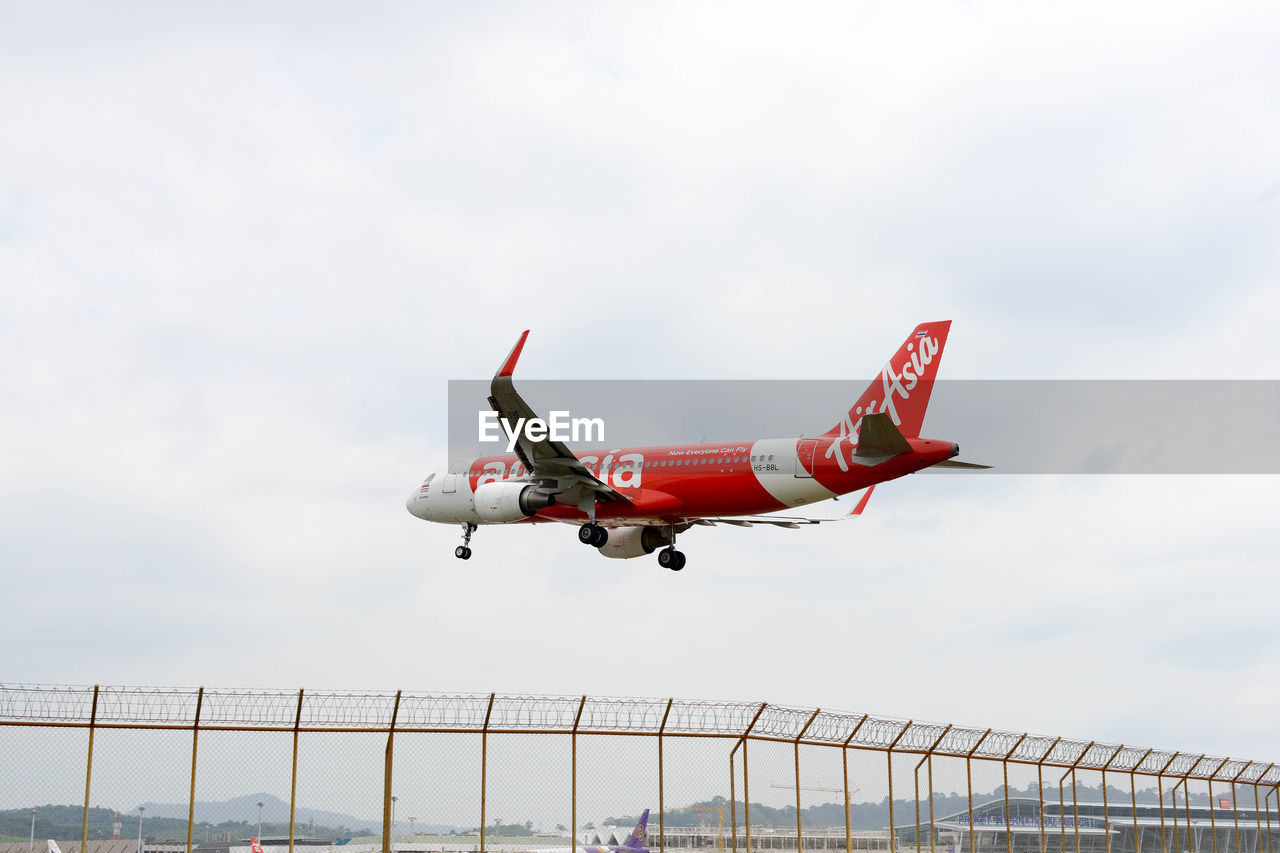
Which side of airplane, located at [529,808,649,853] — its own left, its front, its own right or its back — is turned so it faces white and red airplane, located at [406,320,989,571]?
left

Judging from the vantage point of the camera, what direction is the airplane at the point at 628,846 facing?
facing to the left of the viewer
